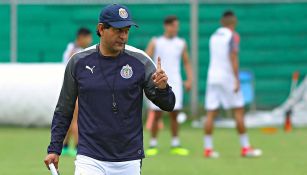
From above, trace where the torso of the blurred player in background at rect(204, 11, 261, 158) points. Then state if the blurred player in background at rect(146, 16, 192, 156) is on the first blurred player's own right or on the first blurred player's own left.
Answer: on the first blurred player's own left

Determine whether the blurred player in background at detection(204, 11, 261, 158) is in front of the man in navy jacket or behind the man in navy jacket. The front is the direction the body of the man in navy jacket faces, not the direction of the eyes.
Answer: behind

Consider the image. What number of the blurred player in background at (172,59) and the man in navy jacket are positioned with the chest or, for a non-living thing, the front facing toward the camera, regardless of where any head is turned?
2

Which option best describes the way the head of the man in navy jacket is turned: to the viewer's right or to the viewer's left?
to the viewer's right

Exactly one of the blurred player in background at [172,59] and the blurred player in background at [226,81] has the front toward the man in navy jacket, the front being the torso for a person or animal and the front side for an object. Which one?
the blurred player in background at [172,59]

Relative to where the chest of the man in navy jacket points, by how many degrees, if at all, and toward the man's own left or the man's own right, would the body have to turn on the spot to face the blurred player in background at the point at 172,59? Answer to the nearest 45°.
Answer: approximately 180°

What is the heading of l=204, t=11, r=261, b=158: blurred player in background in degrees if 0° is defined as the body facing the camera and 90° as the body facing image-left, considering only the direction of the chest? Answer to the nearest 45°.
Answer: approximately 225°

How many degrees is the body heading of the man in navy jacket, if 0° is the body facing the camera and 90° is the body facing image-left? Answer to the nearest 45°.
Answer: approximately 0°
